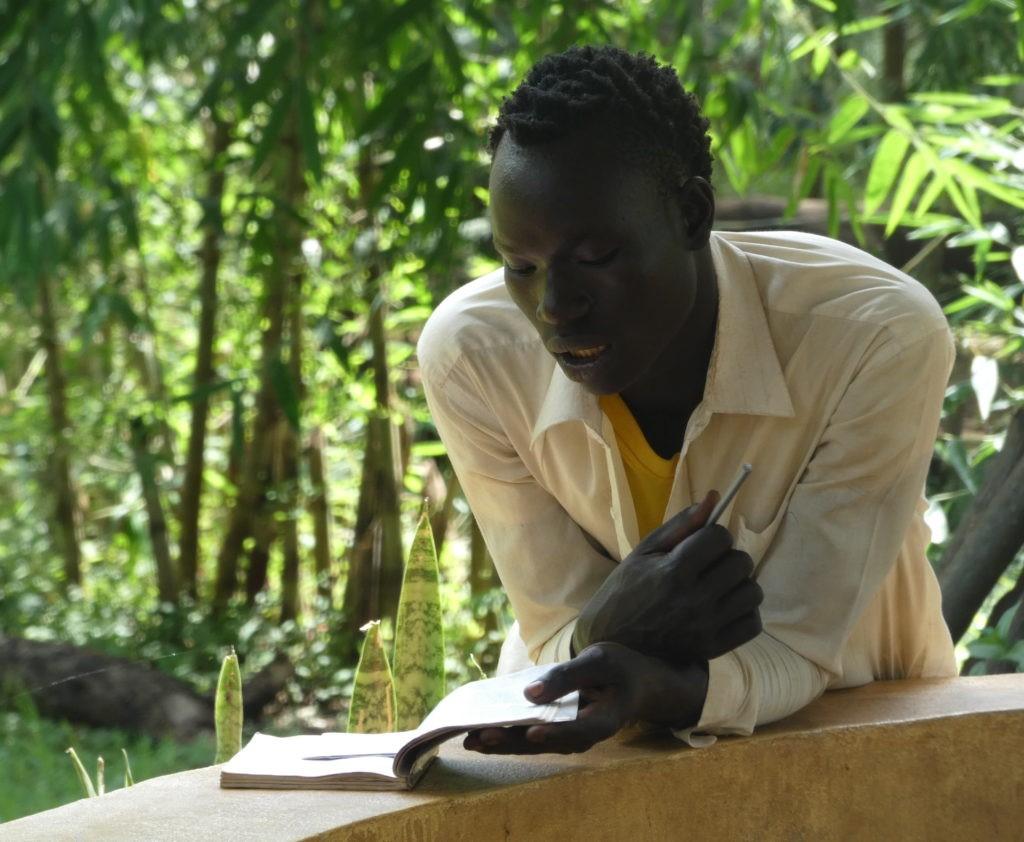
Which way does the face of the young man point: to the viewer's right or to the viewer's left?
to the viewer's left

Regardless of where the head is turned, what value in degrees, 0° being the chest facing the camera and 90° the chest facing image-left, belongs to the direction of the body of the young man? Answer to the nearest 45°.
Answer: approximately 45°

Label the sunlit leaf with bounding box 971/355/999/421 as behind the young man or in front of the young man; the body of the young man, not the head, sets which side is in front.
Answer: behind

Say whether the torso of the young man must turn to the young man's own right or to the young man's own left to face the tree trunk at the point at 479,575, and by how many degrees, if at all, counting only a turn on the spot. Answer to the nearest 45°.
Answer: approximately 135° to the young man's own right

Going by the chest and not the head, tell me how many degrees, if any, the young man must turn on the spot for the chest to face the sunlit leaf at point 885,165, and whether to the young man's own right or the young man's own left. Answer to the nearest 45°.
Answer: approximately 135° to the young man's own right

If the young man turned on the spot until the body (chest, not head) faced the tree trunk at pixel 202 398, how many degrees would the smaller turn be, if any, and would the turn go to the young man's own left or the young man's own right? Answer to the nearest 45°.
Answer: approximately 90° to the young man's own right

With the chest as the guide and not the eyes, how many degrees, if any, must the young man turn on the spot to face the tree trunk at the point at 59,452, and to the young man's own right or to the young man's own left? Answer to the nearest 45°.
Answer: approximately 90° to the young man's own right
